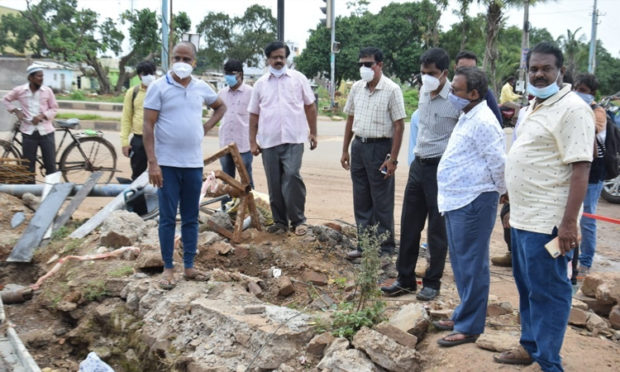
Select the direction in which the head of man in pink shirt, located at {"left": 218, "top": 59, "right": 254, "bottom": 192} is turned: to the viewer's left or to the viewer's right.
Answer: to the viewer's left

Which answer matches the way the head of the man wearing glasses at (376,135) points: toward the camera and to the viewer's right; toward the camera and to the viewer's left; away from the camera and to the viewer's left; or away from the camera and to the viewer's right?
toward the camera and to the viewer's left

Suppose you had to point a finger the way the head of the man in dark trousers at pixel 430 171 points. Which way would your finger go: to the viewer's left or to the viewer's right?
to the viewer's left

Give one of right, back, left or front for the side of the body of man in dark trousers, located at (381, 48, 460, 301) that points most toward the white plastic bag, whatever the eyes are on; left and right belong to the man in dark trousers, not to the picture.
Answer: front

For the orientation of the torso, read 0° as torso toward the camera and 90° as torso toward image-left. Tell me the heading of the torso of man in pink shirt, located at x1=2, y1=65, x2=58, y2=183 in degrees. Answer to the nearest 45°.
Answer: approximately 0°

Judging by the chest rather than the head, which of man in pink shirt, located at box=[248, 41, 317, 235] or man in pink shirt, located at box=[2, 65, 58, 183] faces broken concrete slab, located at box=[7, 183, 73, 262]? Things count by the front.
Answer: man in pink shirt, located at box=[2, 65, 58, 183]

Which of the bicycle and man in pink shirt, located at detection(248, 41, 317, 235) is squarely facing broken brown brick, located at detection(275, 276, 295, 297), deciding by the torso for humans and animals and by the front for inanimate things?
the man in pink shirt

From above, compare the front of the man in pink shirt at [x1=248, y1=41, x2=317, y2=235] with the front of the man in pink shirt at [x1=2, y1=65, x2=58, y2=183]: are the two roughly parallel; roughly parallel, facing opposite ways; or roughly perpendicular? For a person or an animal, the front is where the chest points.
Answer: roughly parallel

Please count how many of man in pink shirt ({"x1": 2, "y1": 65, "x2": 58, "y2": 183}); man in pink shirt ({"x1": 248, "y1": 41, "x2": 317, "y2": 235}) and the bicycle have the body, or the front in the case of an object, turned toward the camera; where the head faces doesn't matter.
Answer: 2

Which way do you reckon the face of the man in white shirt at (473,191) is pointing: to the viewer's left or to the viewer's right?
to the viewer's left

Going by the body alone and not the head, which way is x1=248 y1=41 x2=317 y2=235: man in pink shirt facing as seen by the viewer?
toward the camera
